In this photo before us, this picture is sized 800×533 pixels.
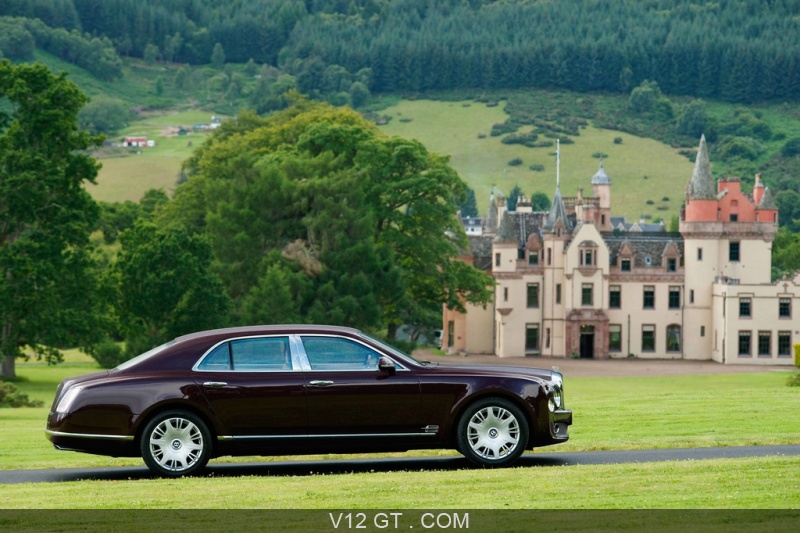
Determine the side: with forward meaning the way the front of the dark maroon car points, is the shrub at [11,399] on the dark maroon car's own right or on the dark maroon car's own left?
on the dark maroon car's own left

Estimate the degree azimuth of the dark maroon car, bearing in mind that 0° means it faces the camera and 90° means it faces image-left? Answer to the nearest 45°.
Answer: approximately 270°
